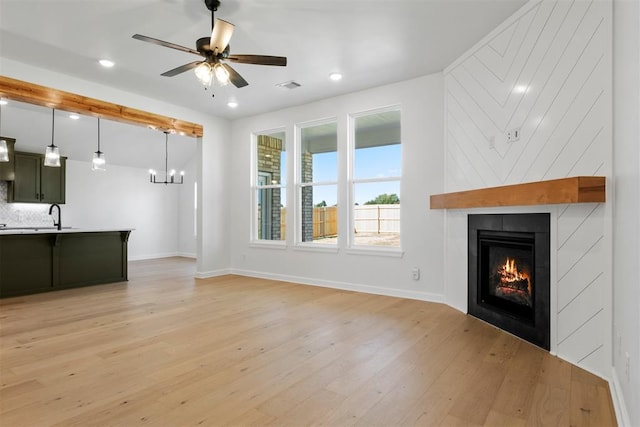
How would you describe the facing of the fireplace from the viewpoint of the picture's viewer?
facing the viewer and to the left of the viewer

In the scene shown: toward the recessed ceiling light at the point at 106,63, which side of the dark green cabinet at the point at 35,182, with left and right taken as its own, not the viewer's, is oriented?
front

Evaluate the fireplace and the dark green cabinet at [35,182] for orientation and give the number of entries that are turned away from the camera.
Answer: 0

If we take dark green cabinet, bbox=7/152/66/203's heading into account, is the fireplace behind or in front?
in front

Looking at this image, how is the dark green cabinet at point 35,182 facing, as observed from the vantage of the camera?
facing the viewer

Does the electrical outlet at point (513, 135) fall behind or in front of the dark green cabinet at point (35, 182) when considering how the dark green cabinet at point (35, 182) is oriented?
in front

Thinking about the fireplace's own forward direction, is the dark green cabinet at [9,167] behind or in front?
in front

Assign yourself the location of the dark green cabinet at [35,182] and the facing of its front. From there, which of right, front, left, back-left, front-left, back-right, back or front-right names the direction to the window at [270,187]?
front-left

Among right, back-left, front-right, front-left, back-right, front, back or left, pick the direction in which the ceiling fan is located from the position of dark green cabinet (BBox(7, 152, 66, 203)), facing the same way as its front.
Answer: front

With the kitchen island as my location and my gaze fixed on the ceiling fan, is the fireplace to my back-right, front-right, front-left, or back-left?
front-left
